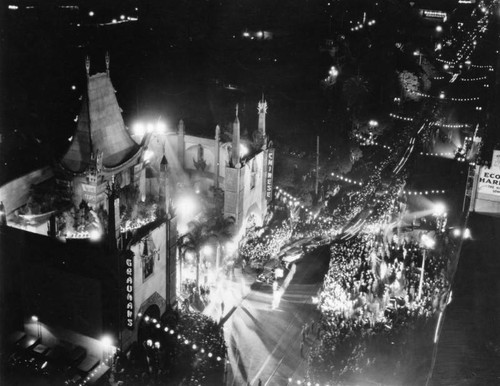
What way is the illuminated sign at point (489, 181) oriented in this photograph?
toward the camera

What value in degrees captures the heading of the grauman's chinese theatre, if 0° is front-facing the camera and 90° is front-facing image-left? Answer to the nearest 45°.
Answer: approximately 315°

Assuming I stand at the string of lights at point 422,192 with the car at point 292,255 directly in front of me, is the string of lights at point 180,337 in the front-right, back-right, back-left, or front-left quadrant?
front-left

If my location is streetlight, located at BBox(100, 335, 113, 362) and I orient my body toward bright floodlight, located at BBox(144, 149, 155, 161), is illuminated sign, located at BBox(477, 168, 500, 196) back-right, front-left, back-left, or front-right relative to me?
front-right
